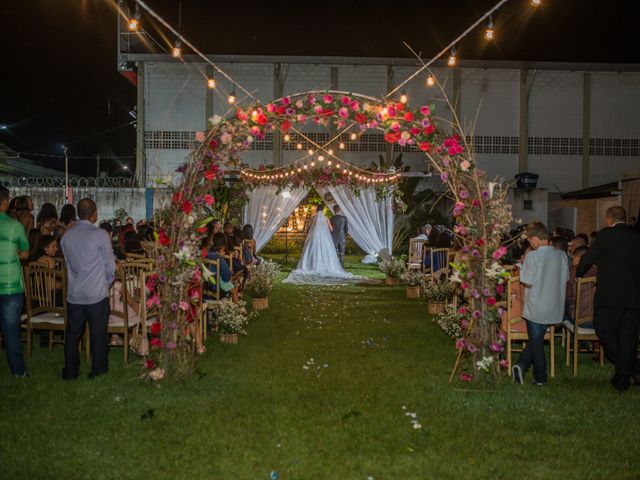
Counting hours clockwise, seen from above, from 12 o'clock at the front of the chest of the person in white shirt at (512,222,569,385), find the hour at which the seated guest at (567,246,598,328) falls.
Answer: The seated guest is roughly at 2 o'clock from the person in white shirt.

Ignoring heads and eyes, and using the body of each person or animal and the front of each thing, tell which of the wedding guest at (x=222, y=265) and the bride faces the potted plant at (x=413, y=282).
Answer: the wedding guest

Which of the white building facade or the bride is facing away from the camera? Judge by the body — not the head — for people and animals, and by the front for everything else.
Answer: the bride

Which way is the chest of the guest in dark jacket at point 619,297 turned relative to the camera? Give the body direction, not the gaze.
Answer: away from the camera

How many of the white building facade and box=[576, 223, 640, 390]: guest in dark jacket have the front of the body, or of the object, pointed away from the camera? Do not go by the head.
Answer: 1

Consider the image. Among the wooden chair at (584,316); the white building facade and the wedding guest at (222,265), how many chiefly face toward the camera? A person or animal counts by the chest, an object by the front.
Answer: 1

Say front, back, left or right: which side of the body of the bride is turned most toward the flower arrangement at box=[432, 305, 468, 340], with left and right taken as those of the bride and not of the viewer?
back

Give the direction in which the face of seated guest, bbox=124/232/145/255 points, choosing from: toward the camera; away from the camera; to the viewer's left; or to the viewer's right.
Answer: away from the camera

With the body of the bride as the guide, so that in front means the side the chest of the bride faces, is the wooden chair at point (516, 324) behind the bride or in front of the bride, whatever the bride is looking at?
behind

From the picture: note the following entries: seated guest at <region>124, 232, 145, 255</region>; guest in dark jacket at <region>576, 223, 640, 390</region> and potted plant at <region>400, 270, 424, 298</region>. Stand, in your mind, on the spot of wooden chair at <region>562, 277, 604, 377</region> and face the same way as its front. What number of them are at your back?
1

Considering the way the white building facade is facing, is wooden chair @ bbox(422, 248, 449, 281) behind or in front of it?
in front

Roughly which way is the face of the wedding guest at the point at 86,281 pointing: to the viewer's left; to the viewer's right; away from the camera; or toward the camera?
away from the camera
